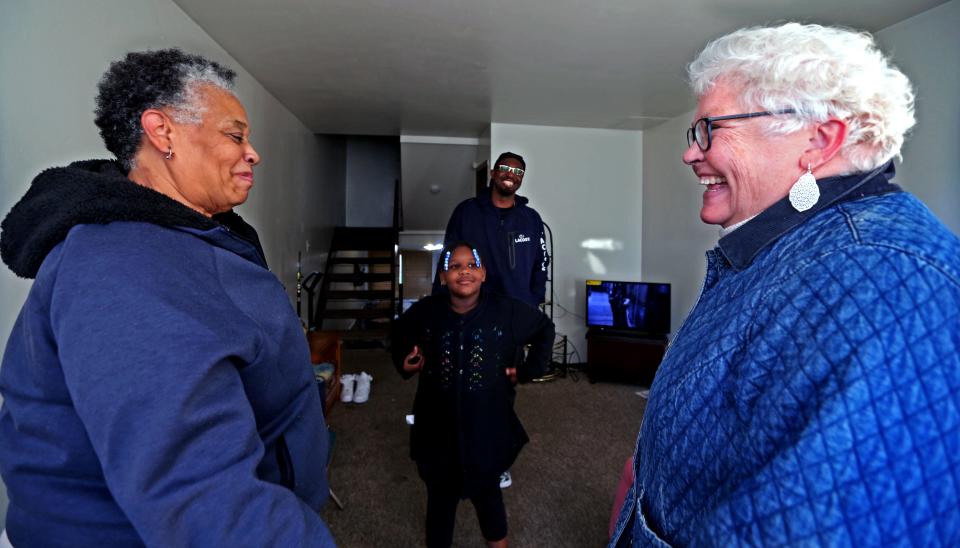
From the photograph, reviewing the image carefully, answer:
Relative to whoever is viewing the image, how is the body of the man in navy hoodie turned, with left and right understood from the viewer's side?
facing the viewer

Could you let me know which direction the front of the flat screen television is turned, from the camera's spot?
facing the viewer and to the left of the viewer

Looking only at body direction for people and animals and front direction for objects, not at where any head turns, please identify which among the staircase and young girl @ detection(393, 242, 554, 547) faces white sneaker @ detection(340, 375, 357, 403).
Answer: the staircase

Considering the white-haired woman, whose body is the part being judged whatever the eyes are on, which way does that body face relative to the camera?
to the viewer's left

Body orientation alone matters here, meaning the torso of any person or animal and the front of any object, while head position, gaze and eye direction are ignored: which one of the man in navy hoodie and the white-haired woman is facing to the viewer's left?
the white-haired woman

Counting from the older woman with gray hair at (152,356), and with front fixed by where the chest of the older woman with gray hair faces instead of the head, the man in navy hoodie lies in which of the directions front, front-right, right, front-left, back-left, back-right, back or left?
front-left

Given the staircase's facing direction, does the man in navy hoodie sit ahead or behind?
ahead

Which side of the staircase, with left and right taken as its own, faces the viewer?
front

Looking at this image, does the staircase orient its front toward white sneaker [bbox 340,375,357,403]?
yes

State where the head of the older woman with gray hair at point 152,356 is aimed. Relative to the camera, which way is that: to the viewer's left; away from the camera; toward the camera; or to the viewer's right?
to the viewer's right

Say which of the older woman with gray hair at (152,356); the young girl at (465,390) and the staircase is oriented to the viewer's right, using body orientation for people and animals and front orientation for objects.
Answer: the older woman with gray hair

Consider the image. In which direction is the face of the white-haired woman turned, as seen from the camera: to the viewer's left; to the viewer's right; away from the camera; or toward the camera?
to the viewer's left

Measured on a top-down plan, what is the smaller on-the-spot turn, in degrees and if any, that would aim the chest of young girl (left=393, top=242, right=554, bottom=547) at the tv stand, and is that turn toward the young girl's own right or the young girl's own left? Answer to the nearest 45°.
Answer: approximately 135° to the young girl's own left

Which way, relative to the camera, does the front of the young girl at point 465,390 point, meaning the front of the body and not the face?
toward the camera

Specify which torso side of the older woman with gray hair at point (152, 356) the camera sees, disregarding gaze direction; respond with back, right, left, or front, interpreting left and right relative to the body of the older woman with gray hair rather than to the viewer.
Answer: right
